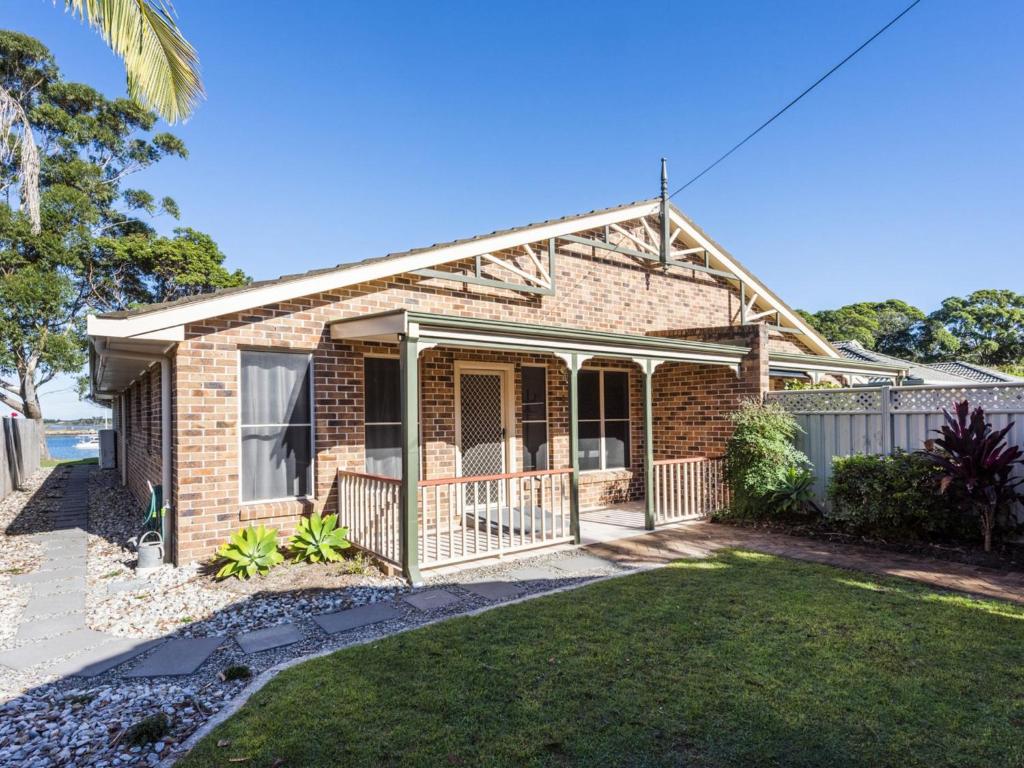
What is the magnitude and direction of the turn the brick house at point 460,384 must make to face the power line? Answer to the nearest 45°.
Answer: approximately 45° to its left

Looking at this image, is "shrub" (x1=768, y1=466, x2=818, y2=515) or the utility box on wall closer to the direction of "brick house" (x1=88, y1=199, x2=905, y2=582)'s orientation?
the shrub

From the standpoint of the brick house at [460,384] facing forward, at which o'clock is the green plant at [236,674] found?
The green plant is roughly at 2 o'clock from the brick house.

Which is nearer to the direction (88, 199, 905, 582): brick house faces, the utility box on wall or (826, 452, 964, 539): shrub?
the shrub

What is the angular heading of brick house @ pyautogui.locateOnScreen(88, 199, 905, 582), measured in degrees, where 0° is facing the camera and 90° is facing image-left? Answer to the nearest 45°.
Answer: approximately 315°

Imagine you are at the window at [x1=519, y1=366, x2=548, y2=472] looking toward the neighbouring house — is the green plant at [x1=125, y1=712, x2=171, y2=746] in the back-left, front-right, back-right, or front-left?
back-right

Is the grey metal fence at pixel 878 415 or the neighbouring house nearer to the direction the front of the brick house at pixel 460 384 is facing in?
the grey metal fence

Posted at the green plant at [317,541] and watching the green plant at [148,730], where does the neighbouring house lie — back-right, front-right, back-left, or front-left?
back-left

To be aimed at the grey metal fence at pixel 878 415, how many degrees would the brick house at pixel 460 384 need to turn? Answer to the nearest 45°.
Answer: approximately 45° to its left

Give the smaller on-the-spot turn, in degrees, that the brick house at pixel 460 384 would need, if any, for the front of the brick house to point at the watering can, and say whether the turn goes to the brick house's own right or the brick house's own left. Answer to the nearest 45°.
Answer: approximately 90° to the brick house's own right

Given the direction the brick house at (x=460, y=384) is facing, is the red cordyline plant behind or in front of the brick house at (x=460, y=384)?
in front
